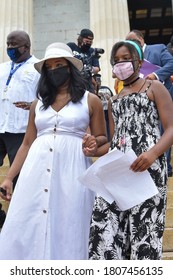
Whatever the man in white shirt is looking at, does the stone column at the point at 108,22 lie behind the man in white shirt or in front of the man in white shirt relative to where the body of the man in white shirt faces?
behind

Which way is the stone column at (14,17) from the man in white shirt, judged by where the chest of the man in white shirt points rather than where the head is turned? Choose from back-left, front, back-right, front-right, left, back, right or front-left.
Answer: back-right

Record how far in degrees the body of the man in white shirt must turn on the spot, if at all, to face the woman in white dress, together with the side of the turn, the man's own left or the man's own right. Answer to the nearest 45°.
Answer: approximately 45° to the man's own left

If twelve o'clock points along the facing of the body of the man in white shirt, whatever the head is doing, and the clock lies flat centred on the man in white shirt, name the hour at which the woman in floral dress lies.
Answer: The woman in floral dress is roughly at 10 o'clock from the man in white shirt.

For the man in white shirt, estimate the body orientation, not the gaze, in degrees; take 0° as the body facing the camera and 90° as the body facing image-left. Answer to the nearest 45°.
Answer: approximately 45°

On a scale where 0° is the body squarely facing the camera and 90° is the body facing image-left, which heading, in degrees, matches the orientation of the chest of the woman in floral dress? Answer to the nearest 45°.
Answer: approximately 45°

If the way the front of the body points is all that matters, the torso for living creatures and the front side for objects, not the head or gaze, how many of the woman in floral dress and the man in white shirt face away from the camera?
0

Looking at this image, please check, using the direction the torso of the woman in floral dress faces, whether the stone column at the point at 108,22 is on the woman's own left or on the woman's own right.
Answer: on the woman's own right

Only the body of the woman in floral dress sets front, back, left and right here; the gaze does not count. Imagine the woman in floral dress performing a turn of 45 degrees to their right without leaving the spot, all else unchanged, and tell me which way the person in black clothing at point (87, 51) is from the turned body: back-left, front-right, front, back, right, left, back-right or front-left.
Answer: right
